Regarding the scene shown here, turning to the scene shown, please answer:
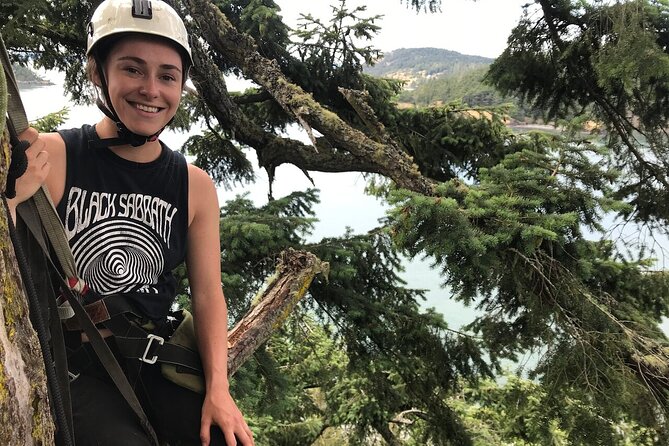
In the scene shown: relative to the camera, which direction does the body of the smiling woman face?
toward the camera
